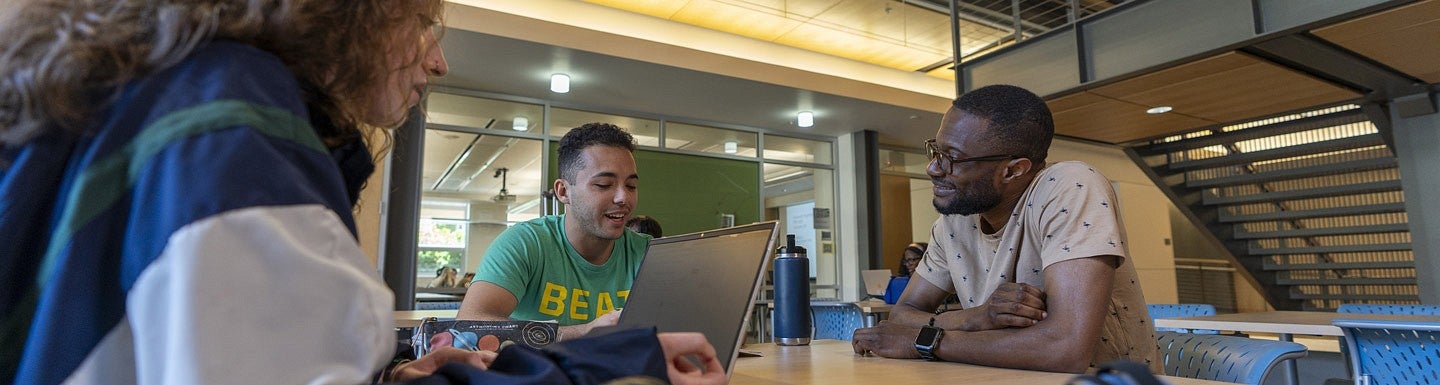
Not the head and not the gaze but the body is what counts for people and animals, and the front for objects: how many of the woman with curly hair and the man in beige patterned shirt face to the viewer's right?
1

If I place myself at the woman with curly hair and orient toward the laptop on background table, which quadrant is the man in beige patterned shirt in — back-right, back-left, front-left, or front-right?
front-right

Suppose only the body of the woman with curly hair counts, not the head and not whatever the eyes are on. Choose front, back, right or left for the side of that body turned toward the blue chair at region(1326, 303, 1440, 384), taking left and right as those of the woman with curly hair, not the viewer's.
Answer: front

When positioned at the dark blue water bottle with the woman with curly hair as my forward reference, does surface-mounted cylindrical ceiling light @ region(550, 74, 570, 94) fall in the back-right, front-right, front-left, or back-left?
back-right

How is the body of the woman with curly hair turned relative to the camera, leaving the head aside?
to the viewer's right

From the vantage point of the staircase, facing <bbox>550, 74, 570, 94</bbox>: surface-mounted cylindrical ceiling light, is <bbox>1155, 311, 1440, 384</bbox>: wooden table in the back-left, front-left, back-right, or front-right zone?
front-left

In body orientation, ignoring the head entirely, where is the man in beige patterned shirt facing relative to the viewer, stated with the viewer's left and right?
facing the viewer and to the left of the viewer

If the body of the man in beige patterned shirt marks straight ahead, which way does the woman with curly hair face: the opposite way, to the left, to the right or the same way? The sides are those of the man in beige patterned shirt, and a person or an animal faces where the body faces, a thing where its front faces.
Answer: the opposite way

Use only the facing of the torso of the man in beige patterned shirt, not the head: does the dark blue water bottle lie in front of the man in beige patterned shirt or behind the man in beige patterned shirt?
in front

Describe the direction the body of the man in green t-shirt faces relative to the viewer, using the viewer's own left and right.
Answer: facing the viewer and to the right of the viewer

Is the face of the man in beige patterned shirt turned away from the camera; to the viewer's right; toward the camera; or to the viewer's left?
to the viewer's left

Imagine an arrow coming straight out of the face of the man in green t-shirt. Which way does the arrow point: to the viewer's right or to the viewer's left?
to the viewer's right

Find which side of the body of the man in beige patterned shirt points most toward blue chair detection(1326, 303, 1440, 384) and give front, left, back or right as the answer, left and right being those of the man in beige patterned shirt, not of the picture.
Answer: back
